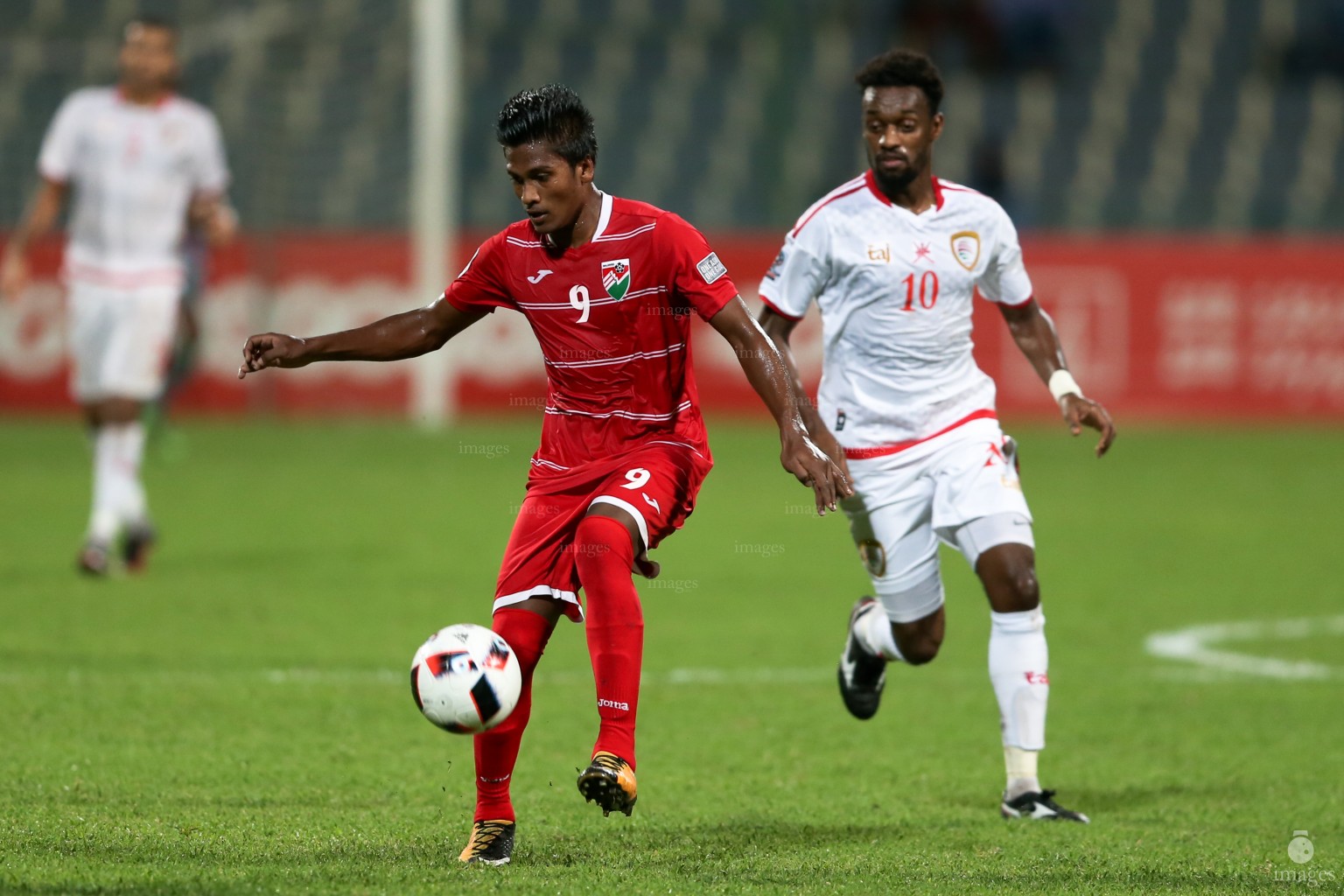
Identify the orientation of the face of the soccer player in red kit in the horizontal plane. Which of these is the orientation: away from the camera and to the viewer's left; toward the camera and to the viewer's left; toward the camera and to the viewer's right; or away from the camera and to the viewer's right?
toward the camera and to the viewer's left

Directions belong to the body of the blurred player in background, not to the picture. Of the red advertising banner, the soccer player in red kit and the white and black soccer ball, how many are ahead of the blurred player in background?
2

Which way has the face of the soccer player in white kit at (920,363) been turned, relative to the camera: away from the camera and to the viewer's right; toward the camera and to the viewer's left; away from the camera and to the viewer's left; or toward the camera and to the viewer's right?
toward the camera and to the viewer's left

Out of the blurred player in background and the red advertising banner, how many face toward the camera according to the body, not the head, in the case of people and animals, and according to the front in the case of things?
2

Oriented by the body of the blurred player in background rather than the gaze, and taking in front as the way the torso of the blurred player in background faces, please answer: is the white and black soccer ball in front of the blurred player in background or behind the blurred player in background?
in front

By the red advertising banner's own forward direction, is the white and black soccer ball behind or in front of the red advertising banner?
in front

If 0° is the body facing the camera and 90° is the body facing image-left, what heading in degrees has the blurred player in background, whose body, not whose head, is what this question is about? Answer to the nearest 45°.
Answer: approximately 0°

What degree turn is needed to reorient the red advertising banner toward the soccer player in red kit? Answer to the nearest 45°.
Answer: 0° — it already faces them

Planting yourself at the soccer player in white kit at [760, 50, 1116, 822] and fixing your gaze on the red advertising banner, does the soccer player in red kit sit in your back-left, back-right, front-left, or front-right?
back-left

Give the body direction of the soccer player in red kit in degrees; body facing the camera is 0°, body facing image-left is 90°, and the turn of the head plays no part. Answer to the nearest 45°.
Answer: approximately 45°

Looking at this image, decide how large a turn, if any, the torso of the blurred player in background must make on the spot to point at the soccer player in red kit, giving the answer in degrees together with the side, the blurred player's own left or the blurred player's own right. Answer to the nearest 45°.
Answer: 0° — they already face them

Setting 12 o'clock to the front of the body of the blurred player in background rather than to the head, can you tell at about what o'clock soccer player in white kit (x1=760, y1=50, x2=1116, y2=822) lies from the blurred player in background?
The soccer player in white kit is roughly at 11 o'clock from the blurred player in background.
